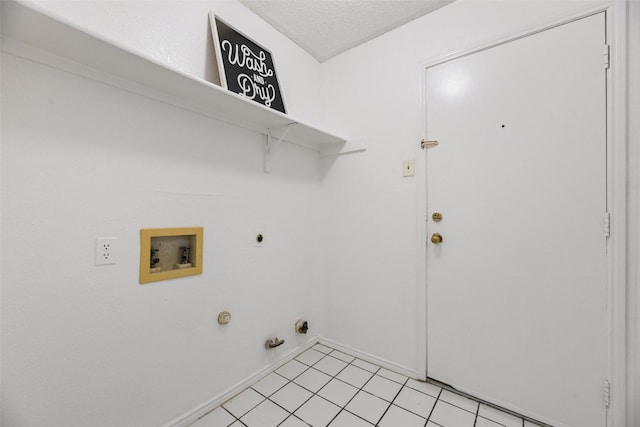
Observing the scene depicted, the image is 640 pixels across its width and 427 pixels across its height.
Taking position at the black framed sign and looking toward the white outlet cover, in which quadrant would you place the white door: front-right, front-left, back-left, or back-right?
back-left

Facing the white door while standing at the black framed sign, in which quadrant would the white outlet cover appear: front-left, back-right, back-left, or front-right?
back-right

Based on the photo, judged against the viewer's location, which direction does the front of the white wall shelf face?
facing the viewer and to the right of the viewer

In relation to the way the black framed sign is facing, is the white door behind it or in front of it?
in front

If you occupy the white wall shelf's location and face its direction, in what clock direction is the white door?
The white door is roughly at 11 o'clock from the white wall shelf.
